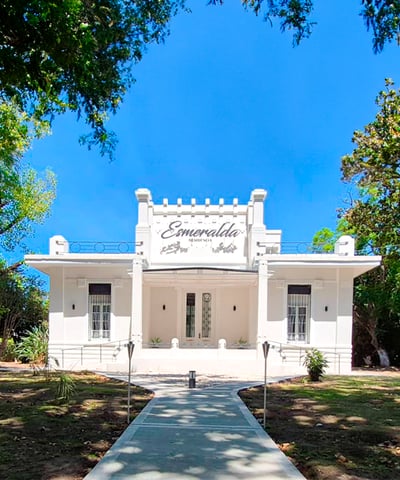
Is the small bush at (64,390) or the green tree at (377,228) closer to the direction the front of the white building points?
the small bush

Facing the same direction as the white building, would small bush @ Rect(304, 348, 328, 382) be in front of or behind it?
in front

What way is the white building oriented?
toward the camera

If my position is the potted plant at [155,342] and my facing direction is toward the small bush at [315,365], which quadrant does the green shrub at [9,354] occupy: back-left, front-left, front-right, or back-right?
back-right

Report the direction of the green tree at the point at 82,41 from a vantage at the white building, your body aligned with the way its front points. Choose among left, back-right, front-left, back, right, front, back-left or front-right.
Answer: front

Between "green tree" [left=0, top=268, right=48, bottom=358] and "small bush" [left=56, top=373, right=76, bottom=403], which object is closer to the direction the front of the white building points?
the small bush

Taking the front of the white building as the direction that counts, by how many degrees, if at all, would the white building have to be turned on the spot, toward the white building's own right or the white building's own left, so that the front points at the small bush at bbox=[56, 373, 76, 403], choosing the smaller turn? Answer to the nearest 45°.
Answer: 0° — it already faces it

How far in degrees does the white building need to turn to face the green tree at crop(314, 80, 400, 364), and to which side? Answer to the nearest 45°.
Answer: approximately 90° to its left

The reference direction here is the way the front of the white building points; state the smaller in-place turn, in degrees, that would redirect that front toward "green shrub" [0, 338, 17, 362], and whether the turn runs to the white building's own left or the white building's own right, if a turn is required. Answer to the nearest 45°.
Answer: approximately 135° to the white building's own right

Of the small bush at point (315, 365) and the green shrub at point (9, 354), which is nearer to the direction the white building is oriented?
the small bush
